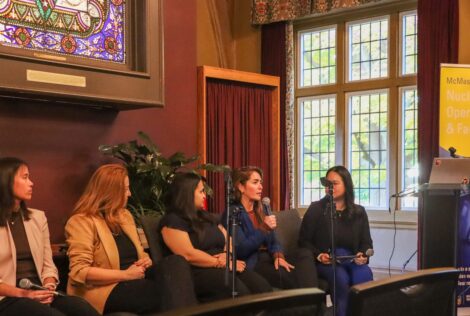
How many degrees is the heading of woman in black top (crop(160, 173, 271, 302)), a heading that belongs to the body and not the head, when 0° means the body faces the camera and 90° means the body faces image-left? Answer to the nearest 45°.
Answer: approximately 315°

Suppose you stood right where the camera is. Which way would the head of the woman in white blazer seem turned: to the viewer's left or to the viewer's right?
to the viewer's right

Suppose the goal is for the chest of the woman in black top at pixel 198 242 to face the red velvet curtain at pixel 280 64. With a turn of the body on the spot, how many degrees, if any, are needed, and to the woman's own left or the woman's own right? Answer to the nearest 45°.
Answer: approximately 135° to the woman's own left

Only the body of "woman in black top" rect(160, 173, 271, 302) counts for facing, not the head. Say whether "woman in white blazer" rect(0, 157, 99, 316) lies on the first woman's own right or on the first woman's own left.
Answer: on the first woman's own right

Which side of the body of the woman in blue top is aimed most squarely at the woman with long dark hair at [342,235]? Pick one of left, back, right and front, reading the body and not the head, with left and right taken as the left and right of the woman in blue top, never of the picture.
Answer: left

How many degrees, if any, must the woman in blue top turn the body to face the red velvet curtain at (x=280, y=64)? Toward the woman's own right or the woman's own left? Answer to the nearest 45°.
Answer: approximately 135° to the woman's own left

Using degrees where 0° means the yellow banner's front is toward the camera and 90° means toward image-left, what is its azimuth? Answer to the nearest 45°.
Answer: approximately 0°

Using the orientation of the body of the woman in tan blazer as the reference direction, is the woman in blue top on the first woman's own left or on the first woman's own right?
on the first woman's own left

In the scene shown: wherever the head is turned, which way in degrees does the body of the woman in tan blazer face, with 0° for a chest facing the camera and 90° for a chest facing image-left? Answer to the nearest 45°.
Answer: approximately 315°

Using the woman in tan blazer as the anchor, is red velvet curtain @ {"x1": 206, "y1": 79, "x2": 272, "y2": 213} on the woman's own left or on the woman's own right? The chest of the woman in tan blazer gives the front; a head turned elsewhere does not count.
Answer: on the woman's own left

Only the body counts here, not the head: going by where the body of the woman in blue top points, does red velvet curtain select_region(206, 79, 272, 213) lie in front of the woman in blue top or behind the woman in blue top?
behind

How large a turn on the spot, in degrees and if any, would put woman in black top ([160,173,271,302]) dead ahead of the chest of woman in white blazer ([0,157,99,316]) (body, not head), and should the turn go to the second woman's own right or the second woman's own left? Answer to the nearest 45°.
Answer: approximately 45° to the second woman's own left

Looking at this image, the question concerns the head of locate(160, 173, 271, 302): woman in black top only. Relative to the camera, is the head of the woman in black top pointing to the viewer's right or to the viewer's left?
to the viewer's right

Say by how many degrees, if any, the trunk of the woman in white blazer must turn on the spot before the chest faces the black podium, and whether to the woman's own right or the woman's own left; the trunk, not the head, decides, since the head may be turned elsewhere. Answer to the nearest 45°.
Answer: approximately 45° to the woman's own left
